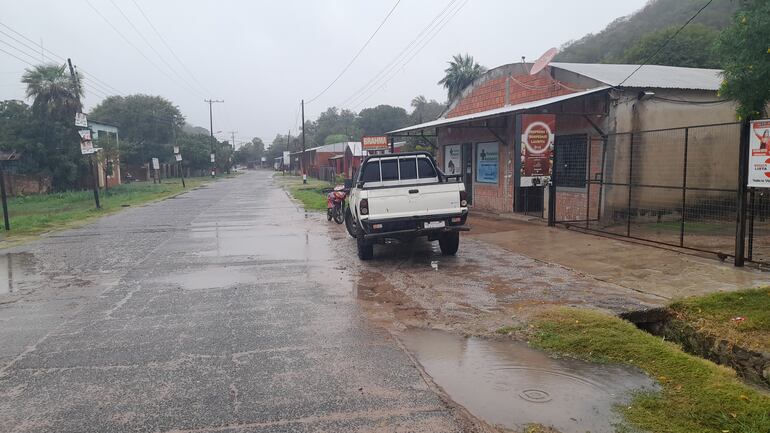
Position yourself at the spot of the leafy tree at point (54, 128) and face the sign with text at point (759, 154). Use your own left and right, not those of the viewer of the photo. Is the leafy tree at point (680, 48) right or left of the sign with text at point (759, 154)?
left

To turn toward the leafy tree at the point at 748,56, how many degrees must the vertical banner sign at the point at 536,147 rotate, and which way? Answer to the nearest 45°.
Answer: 0° — it already faces it

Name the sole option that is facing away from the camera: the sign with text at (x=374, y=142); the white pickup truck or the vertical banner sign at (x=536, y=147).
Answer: the white pickup truck

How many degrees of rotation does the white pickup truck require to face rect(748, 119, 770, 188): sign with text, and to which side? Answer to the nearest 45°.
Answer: approximately 90° to its right

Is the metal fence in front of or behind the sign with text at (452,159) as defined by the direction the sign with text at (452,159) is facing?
in front

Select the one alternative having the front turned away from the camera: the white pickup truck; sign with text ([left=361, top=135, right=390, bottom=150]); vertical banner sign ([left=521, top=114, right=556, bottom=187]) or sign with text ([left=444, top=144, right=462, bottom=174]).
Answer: the white pickup truck

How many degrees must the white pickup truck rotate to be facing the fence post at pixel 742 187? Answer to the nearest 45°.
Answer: approximately 90° to its right

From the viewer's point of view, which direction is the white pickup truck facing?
away from the camera

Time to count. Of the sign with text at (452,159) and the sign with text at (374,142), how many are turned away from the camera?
0

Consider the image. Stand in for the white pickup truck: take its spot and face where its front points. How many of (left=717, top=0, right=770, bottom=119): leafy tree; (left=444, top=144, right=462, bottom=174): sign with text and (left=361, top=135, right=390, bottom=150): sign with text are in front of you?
2
